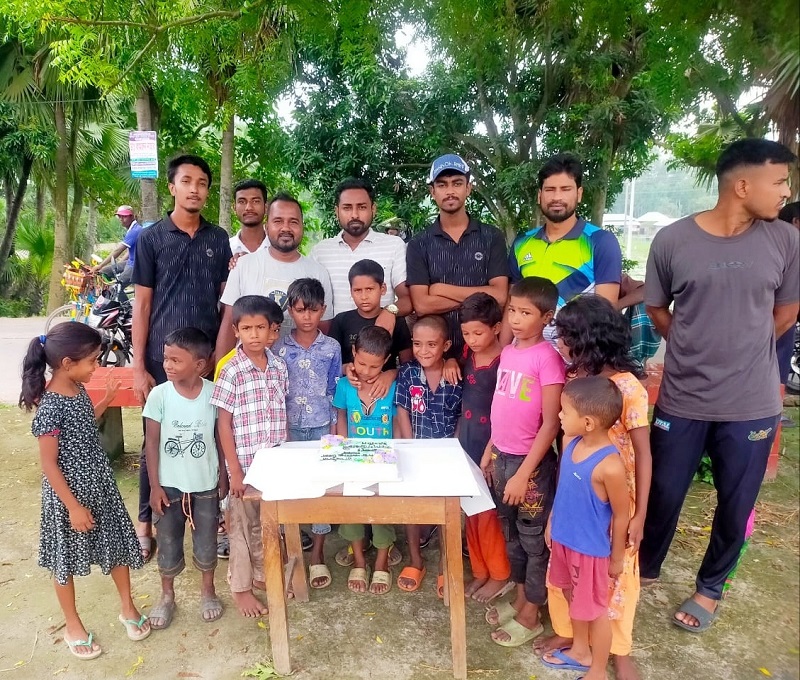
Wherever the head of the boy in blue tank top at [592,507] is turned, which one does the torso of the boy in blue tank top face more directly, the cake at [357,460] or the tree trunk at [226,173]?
the cake

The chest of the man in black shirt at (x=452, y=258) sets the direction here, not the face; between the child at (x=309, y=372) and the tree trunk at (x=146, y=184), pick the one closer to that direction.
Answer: the child

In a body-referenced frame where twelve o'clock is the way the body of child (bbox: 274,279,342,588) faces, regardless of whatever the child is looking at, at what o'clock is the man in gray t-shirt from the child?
The man in gray t-shirt is roughly at 10 o'clock from the child.

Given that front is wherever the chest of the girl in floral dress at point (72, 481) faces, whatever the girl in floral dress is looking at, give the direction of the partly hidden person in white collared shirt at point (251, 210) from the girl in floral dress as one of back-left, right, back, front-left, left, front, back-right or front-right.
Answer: left

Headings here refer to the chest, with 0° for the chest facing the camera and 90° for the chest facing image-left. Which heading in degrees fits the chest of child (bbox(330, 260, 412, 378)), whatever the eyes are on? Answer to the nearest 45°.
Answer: approximately 0°

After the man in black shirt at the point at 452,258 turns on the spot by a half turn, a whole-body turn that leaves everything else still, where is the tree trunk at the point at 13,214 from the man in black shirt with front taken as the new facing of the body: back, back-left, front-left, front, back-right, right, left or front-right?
front-left

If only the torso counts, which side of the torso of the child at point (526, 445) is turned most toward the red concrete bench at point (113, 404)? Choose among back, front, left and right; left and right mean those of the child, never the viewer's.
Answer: right

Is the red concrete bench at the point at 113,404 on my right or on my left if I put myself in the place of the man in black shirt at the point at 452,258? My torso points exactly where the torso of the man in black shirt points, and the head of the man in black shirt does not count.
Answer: on my right
